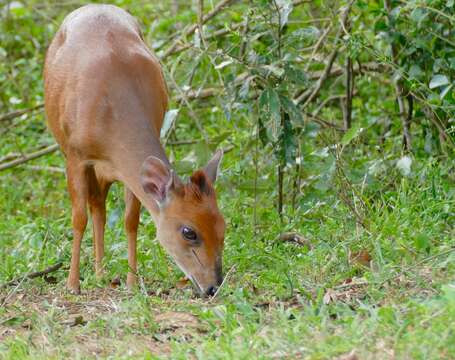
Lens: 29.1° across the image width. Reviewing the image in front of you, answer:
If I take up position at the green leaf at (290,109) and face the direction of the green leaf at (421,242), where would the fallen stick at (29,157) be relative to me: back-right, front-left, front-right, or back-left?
back-right

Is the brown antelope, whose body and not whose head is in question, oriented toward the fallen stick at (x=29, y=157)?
no

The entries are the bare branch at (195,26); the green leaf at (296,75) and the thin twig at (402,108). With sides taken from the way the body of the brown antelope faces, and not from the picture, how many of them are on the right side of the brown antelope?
0

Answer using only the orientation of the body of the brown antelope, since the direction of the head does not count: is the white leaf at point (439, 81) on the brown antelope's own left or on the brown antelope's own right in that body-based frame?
on the brown antelope's own left

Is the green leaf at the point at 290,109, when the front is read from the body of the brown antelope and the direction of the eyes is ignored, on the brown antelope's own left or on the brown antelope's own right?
on the brown antelope's own left

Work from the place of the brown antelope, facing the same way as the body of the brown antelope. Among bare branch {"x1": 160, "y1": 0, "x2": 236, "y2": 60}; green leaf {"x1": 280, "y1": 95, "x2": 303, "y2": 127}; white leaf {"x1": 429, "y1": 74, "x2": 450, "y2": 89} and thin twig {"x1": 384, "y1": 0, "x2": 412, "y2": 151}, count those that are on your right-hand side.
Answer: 0

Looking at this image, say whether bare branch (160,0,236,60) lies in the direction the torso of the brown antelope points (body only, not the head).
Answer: no

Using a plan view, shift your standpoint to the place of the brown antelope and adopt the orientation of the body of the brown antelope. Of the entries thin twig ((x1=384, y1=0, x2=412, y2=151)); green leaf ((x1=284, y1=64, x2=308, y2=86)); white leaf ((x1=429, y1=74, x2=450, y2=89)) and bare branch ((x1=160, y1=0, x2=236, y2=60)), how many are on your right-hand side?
0

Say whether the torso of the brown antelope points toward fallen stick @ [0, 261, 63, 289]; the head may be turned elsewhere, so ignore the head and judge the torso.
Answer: no

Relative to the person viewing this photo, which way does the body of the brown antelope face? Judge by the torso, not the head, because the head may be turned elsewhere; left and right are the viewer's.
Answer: facing the viewer and to the right of the viewer

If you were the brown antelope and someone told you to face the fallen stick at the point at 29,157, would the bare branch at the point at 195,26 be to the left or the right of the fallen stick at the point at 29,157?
right

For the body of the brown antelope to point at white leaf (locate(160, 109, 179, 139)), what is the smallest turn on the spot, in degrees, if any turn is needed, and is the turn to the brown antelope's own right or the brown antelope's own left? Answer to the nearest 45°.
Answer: approximately 90° to the brown antelope's own left
